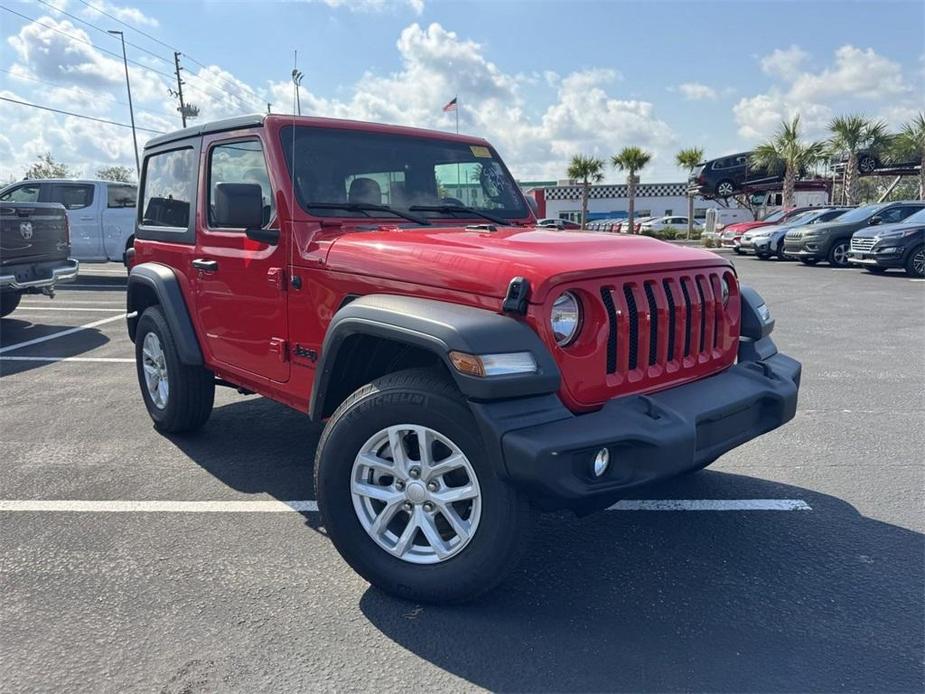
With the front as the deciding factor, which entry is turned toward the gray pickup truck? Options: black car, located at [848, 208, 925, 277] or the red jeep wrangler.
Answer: the black car

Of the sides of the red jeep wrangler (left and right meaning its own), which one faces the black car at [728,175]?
left

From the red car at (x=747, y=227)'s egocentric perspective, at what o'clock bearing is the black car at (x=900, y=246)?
The black car is roughly at 10 o'clock from the red car.

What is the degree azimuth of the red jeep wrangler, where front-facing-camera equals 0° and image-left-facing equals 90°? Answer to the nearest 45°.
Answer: approximately 315°

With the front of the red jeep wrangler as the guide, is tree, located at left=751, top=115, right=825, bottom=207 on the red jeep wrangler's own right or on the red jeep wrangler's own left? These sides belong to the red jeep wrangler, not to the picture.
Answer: on the red jeep wrangler's own left

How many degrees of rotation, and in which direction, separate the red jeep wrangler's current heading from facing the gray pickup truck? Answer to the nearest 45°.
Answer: approximately 180°

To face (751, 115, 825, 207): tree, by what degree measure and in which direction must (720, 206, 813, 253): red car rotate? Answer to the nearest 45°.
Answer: approximately 135° to its right

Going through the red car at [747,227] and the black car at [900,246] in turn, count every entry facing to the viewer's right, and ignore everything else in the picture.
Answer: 0

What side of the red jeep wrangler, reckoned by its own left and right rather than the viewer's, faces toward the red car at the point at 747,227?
left

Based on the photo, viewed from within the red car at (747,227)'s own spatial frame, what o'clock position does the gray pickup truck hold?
The gray pickup truck is roughly at 11 o'clock from the red car.

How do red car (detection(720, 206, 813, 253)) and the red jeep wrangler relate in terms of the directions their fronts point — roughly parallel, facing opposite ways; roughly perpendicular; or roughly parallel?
roughly perpendicular

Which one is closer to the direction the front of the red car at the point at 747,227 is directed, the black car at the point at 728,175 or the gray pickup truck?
the gray pickup truck

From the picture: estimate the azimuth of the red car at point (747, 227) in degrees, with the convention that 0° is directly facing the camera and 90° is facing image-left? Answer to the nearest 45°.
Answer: approximately 45°

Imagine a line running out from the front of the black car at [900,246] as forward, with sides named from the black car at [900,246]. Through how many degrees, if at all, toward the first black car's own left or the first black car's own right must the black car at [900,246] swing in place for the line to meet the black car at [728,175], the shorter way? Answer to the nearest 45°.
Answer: approximately 135° to the first black car's own right

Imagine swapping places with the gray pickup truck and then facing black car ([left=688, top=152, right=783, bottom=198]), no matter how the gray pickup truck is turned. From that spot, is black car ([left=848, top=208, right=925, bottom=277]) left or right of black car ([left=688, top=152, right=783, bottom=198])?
right
